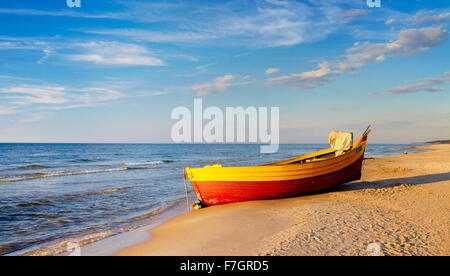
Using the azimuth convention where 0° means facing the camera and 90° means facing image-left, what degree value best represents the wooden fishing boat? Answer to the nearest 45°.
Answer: approximately 225°
